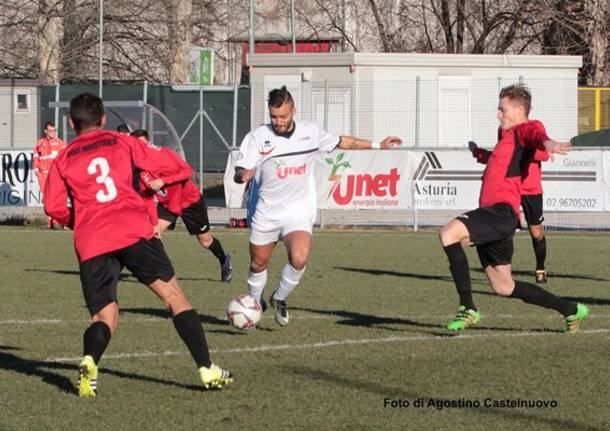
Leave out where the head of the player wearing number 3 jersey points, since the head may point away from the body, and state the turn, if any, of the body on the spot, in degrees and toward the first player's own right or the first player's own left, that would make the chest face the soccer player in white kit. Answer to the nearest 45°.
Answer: approximately 45° to the first player's own right

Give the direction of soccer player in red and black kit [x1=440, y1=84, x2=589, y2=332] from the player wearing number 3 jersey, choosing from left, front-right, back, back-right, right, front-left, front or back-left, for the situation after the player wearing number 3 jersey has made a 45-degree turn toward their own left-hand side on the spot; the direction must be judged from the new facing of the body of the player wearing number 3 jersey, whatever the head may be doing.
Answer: right

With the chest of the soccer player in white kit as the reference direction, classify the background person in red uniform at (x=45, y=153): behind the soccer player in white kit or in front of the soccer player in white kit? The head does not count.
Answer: behind

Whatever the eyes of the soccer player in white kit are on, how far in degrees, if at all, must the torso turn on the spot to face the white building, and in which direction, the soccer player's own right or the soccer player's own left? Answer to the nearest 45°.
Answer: approximately 180°

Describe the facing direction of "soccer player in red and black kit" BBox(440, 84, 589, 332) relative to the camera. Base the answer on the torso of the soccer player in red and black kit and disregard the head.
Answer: to the viewer's left

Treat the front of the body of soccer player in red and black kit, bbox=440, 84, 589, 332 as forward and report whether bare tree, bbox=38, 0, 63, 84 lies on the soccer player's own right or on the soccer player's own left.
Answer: on the soccer player's own right

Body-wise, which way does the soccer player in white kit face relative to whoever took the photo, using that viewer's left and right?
facing the viewer

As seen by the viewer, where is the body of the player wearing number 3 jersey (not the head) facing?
away from the camera

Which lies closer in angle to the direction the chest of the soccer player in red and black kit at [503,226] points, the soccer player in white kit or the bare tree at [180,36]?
the soccer player in white kit

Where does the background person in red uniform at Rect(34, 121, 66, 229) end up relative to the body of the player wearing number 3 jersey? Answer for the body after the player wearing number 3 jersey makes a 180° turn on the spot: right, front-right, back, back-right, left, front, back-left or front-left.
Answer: back

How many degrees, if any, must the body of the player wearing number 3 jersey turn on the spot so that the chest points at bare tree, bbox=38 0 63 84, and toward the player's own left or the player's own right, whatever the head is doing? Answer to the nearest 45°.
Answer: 0° — they already face it

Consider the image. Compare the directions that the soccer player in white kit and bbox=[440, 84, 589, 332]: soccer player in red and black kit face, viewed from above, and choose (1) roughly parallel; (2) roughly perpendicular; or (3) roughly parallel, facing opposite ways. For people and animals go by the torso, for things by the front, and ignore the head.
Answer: roughly perpendicular

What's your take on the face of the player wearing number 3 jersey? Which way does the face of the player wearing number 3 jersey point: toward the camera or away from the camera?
away from the camera

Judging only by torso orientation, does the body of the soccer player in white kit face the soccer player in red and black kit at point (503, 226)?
no

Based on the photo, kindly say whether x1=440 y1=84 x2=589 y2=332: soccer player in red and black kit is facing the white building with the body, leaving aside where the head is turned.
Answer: no

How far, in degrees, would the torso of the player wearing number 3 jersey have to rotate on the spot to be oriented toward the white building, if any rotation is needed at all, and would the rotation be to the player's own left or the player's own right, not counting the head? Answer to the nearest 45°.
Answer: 0° — they already face it

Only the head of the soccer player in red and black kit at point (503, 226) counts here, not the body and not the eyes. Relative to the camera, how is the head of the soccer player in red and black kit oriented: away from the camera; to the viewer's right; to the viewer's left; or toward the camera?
to the viewer's left
